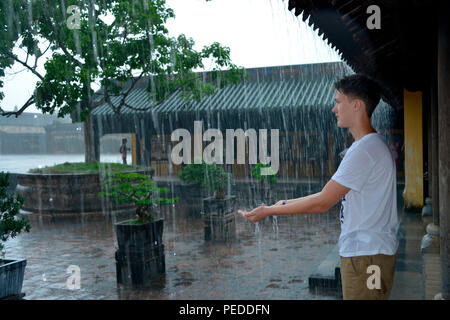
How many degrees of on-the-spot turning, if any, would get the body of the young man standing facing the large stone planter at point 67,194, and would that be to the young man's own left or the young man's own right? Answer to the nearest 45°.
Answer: approximately 45° to the young man's own right

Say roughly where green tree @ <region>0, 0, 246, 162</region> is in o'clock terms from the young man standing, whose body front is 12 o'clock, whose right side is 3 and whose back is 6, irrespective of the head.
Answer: The green tree is roughly at 2 o'clock from the young man standing.

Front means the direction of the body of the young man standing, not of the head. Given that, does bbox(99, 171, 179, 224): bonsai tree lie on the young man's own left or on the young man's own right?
on the young man's own right

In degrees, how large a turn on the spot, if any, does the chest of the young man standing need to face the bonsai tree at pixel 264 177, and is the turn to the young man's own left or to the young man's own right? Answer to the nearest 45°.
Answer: approximately 90° to the young man's own right

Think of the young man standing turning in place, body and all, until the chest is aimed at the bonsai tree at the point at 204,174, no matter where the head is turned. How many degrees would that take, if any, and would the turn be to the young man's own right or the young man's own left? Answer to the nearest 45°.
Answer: approximately 90° to the young man's own right

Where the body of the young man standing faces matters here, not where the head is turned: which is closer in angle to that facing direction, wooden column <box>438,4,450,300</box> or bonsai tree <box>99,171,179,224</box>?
the bonsai tree

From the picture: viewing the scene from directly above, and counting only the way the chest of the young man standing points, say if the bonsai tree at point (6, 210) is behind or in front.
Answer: in front

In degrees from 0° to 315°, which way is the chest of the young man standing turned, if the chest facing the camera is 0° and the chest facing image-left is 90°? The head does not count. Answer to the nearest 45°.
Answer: approximately 90°

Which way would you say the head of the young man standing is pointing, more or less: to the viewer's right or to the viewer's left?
to the viewer's left

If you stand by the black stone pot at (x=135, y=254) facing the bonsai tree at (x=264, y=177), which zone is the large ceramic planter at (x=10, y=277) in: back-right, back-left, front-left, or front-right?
back-left
